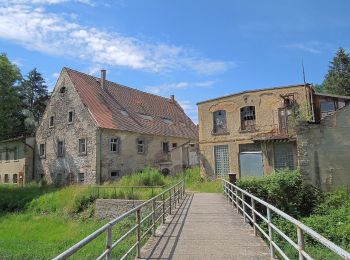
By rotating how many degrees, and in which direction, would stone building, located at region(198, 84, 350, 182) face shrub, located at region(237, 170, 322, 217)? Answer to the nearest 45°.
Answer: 0° — it already faces it

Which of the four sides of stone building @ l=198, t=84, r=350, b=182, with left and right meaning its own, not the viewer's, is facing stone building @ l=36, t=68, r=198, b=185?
right

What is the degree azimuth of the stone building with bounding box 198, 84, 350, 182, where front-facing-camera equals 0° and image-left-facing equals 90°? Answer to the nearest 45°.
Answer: approximately 0°

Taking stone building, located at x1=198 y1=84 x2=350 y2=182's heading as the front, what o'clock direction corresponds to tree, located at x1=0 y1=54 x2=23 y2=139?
The tree is roughly at 3 o'clock from the stone building.
